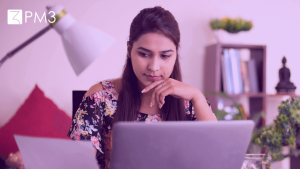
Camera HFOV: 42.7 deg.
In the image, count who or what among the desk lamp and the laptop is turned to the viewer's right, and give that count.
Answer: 1

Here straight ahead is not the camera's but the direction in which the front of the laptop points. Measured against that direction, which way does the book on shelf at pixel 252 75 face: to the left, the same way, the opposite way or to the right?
the opposite way

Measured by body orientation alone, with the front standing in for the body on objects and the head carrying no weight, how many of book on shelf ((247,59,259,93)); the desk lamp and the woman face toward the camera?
2

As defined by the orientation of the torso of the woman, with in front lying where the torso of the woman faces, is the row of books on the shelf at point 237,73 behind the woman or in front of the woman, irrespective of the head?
behind

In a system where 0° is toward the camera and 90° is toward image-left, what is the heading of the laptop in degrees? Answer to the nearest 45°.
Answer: approximately 180°

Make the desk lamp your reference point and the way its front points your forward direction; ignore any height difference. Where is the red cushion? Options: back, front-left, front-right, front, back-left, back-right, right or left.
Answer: left

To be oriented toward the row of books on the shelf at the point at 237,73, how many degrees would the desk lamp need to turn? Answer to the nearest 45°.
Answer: approximately 45° to its left

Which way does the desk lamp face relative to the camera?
to the viewer's right
